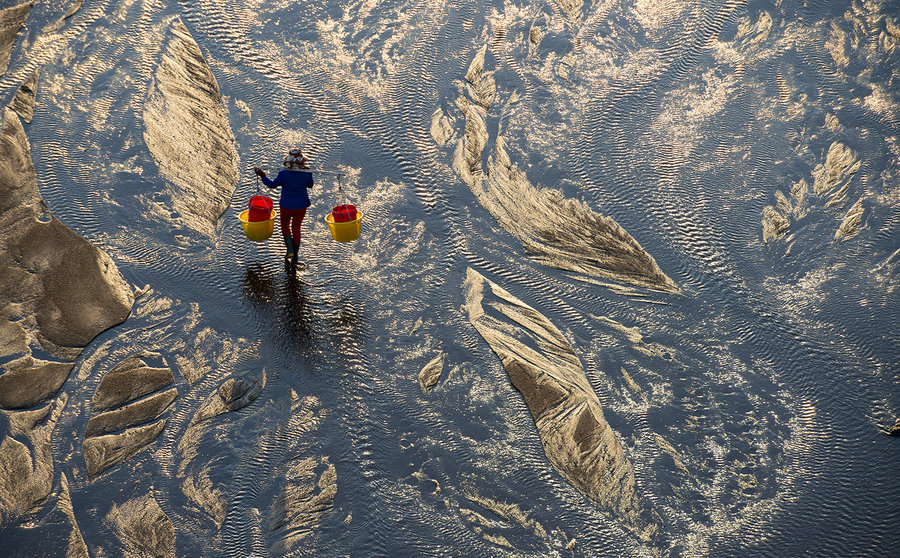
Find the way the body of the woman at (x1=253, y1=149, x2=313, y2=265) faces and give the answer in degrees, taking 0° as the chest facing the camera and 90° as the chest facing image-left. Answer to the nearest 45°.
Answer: approximately 180°
